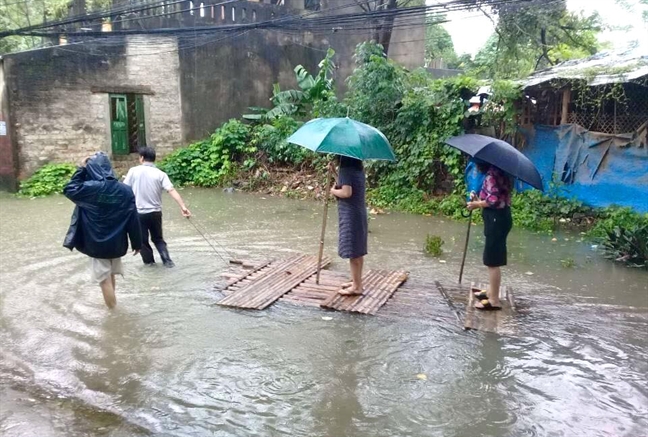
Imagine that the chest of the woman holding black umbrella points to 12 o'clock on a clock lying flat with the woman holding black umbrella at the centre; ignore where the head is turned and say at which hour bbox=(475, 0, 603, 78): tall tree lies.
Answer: The tall tree is roughly at 3 o'clock from the woman holding black umbrella.

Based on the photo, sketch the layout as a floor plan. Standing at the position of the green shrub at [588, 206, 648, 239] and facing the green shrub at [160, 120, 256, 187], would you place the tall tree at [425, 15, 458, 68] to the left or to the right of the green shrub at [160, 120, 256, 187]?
right

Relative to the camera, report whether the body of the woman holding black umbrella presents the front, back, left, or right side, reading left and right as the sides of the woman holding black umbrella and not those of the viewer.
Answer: left
